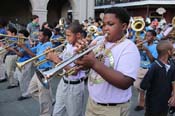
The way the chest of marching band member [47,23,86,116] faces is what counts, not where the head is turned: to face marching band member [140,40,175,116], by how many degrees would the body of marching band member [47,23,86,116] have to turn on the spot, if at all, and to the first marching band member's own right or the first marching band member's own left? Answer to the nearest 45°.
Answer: approximately 135° to the first marching band member's own left

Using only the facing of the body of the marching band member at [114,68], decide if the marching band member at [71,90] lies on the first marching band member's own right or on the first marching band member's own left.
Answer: on the first marching band member's own right

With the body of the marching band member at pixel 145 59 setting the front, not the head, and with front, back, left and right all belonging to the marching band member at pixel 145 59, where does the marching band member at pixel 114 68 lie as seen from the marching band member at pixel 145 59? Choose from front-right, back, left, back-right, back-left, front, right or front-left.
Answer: front-left

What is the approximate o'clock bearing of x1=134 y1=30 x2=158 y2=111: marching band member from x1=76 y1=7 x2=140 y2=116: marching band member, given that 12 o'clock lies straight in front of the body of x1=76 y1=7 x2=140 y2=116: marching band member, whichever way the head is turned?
x1=134 y1=30 x2=158 y2=111: marching band member is roughly at 5 o'clock from x1=76 y1=7 x2=140 y2=116: marching band member.

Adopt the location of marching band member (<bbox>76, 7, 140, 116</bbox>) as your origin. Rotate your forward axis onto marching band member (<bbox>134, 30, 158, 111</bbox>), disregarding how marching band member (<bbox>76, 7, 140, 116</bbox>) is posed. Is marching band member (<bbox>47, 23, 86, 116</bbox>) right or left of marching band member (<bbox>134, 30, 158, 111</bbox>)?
left

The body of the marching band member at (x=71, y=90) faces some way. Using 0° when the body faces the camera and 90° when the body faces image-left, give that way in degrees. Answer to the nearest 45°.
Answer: approximately 45°

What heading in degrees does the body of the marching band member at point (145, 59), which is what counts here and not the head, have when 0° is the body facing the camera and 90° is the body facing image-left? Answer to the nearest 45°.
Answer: approximately 45°

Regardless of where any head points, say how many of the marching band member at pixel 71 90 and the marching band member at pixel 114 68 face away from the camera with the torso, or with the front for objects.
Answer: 0

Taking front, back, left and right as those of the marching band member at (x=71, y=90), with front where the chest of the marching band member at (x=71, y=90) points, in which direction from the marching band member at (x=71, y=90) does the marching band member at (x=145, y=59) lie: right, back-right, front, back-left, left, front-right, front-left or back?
back

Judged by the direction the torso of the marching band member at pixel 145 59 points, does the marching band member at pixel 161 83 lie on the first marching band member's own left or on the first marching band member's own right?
on the first marching band member's own left
